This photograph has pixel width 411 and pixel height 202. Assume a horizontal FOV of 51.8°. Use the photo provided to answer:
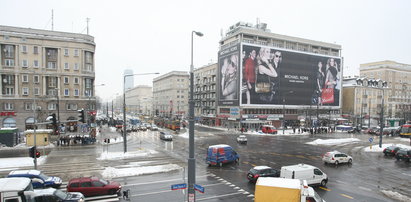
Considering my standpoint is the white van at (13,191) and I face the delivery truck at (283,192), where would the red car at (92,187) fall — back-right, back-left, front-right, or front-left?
front-left

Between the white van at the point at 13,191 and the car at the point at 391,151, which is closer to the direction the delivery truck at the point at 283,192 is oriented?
the car

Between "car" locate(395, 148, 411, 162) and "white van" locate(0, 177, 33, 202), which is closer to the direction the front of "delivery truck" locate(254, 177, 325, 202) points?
the car

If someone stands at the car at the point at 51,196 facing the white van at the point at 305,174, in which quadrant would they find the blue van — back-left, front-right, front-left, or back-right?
front-left

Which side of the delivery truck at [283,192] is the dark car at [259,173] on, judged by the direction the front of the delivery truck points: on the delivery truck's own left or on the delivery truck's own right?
on the delivery truck's own left

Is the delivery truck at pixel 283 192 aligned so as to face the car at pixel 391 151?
no
